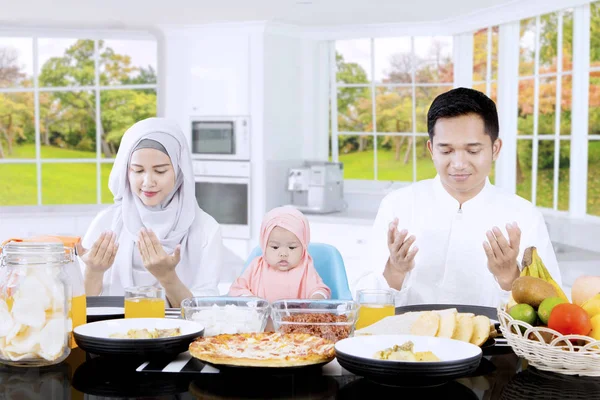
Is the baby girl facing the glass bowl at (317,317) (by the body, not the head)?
yes

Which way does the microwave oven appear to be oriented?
toward the camera

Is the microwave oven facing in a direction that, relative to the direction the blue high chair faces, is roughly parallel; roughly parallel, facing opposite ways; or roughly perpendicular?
roughly parallel

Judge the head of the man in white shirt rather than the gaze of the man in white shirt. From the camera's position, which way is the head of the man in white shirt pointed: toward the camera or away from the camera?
toward the camera

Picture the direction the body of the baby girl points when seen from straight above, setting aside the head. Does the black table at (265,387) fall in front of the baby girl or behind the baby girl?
in front

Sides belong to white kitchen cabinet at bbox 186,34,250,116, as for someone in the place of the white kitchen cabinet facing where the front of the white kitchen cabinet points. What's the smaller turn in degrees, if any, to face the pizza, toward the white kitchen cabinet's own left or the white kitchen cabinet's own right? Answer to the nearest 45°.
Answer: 0° — it already faces it

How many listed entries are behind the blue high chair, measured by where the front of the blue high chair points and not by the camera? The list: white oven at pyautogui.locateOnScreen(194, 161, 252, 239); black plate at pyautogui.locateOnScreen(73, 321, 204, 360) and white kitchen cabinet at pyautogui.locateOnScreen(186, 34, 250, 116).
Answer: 2

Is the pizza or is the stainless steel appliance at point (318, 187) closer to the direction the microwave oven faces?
the pizza

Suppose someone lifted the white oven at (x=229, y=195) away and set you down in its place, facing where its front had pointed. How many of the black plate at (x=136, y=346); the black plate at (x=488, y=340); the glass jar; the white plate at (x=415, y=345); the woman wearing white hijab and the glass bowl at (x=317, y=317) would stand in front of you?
6

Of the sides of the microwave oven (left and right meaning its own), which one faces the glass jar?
front

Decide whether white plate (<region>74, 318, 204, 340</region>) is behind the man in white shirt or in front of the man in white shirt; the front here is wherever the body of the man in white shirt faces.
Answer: in front

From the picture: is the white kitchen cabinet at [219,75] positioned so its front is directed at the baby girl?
yes

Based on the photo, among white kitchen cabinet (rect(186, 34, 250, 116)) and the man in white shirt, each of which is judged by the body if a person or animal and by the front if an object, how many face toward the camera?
2

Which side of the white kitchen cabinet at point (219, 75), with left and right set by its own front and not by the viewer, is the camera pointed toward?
front

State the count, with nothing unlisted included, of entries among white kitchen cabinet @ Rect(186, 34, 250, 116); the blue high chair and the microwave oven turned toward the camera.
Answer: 3

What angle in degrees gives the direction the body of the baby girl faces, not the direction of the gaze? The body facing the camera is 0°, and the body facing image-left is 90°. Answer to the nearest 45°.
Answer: approximately 0°

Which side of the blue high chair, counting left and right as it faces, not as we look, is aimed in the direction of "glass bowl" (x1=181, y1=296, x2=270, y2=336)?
front
